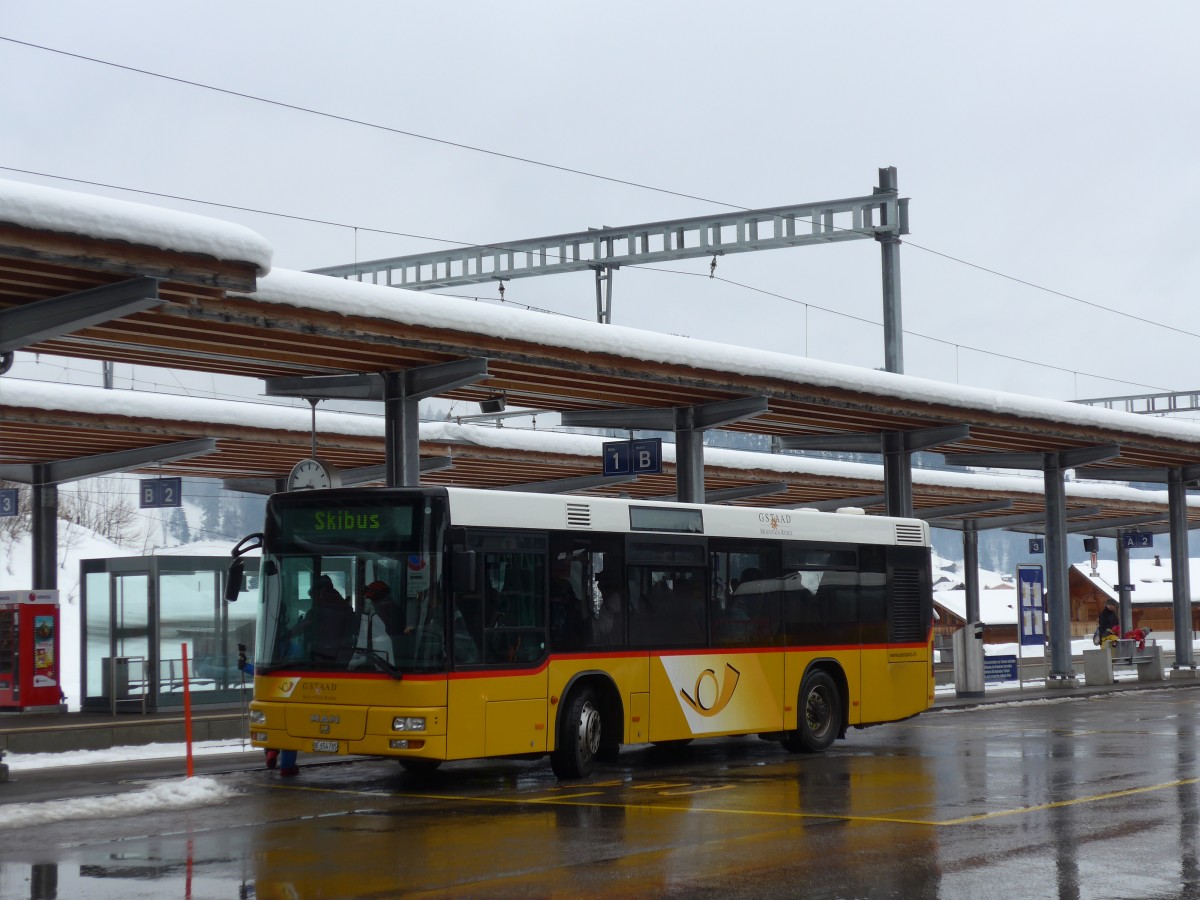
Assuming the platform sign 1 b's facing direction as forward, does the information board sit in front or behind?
behind

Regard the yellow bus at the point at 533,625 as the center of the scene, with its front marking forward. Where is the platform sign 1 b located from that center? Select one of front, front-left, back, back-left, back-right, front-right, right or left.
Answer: back-right

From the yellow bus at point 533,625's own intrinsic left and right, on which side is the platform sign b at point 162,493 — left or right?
on its right

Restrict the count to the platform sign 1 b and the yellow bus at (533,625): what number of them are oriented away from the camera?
0

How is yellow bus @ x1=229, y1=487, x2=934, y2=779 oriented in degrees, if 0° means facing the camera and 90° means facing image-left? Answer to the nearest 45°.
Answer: approximately 45°
